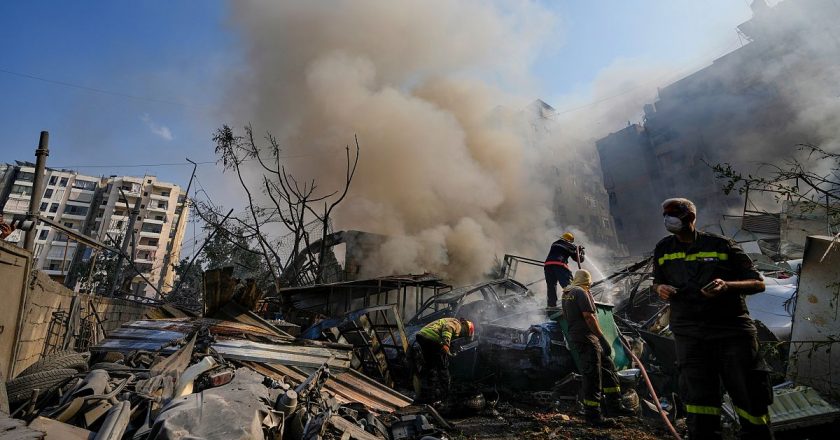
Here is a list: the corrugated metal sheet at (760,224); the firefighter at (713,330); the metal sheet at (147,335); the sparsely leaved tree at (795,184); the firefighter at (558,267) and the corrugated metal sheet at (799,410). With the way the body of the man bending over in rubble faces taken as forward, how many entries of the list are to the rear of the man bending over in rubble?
1

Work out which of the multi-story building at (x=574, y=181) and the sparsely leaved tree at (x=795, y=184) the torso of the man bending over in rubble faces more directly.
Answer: the sparsely leaved tree

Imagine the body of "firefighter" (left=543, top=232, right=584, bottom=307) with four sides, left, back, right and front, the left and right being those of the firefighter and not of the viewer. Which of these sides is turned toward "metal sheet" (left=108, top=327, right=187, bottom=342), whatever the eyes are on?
back

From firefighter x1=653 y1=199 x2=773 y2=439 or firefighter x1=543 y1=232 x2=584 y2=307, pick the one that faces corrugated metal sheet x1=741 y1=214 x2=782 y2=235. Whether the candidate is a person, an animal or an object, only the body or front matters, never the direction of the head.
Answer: firefighter x1=543 y1=232 x2=584 y2=307

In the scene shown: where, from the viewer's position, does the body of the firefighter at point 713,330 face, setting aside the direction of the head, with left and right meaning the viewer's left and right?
facing the viewer and to the left of the viewer

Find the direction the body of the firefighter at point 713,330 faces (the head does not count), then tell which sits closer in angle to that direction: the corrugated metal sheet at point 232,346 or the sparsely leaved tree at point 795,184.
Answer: the corrugated metal sheet

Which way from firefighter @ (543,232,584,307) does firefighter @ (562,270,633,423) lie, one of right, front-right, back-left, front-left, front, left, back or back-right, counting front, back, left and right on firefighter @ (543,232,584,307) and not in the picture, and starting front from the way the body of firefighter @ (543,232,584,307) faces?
back-right

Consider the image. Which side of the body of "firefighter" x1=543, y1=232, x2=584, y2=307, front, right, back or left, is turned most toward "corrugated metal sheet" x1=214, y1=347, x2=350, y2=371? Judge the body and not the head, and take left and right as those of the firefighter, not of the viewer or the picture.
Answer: back

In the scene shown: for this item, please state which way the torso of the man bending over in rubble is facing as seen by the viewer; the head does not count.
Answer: to the viewer's right

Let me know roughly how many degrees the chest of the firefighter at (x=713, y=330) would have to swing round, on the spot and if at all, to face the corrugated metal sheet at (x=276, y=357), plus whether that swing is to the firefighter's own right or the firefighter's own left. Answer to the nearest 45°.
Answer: approximately 45° to the firefighter's own right

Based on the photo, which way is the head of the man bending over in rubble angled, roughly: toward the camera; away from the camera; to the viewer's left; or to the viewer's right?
to the viewer's right
